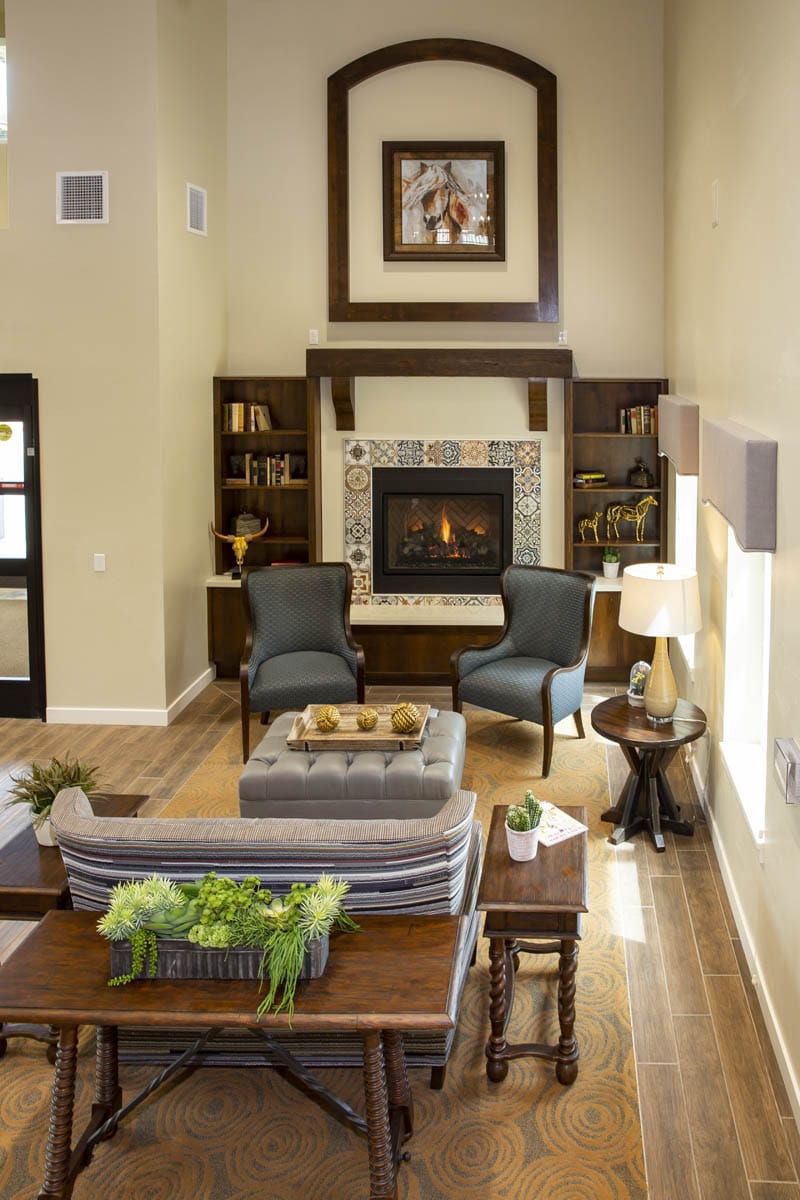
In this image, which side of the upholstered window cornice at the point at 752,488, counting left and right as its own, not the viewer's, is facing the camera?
left

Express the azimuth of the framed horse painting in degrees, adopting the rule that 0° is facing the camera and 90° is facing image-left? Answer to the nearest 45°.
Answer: approximately 0°

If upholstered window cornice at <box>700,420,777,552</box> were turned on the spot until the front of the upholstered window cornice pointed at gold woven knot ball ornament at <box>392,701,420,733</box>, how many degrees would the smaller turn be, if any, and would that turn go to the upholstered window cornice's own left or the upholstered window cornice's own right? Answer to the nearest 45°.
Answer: approximately 45° to the upholstered window cornice's own right

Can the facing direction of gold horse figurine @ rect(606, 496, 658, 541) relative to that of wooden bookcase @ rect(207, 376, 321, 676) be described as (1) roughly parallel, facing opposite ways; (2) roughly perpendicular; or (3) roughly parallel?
roughly perpendicular

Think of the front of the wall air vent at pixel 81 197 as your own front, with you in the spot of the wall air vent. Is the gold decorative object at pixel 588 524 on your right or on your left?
on your left

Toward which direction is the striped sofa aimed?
away from the camera

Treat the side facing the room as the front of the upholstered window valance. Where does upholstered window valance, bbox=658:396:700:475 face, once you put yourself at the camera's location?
facing to the left of the viewer

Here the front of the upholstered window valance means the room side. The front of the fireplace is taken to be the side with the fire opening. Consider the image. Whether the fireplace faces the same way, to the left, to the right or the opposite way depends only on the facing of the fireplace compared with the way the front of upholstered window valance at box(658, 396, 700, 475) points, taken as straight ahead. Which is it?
to the left
